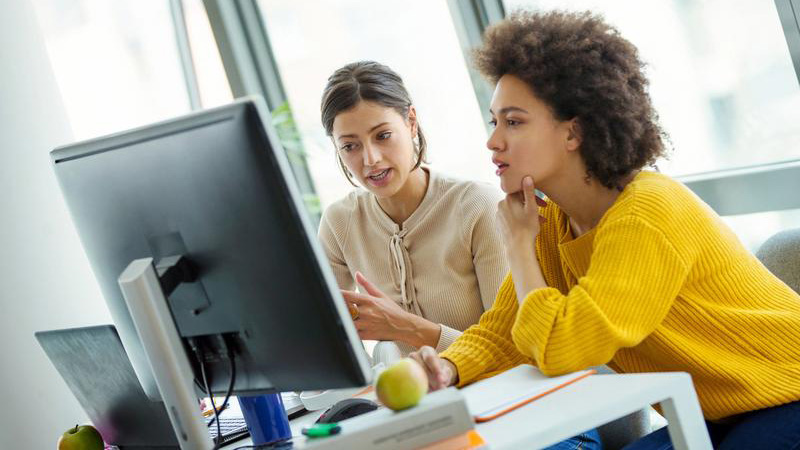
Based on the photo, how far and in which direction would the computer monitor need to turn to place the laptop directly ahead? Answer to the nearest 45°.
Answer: approximately 90° to its left

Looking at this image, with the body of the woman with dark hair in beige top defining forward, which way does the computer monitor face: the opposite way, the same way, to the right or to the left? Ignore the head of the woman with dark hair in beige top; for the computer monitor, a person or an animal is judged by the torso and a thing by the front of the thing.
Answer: the opposite way

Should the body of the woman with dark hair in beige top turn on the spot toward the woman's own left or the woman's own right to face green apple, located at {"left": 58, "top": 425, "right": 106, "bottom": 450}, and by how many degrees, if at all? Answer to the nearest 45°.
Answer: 0° — they already face it

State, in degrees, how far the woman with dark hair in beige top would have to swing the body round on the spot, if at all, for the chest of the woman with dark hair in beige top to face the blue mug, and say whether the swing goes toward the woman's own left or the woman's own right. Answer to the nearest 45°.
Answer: approximately 45° to the woman's own left

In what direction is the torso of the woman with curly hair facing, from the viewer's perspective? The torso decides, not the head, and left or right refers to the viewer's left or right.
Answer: facing to the left of the viewer

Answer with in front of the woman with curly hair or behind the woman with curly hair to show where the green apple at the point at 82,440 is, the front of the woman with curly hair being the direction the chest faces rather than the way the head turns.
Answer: in front

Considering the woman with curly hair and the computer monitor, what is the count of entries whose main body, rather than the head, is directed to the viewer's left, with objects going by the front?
1

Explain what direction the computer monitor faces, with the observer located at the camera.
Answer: facing away from the viewer and to the right of the viewer

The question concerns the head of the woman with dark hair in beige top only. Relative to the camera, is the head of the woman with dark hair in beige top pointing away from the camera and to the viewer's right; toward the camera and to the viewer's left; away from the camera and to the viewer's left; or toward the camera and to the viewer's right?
toward the camera and to the viewer's left

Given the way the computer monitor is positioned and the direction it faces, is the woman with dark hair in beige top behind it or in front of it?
in front

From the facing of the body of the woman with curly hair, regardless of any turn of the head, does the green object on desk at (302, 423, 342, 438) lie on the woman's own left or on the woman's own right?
on the woman's own left

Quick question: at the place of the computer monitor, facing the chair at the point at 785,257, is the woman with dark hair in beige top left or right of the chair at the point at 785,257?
left

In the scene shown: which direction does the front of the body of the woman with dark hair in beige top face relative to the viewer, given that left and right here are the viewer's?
facing the viewer and to the left of the viewer
